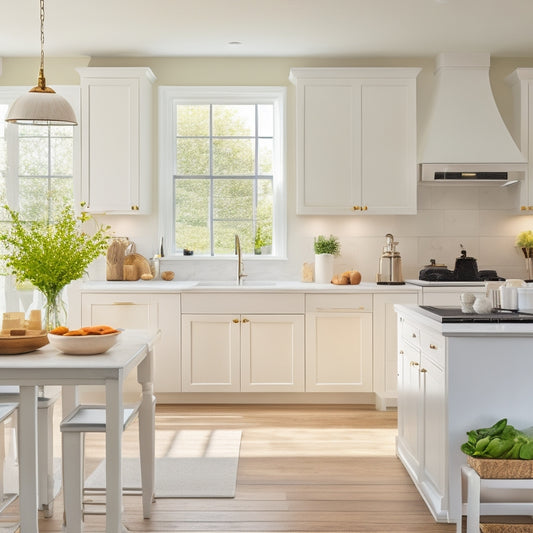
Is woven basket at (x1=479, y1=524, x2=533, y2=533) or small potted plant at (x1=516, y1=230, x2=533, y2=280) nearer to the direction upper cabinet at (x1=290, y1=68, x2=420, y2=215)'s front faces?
the woven basket

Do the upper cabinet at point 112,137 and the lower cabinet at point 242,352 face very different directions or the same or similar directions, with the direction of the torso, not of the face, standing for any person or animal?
same or similar directions

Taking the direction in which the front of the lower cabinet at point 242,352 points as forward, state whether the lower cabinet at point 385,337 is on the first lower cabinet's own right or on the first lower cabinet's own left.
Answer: on the first lower cabinet's own left

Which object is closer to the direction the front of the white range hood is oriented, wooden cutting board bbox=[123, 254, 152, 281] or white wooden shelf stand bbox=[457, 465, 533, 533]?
the white wooden shelf stand

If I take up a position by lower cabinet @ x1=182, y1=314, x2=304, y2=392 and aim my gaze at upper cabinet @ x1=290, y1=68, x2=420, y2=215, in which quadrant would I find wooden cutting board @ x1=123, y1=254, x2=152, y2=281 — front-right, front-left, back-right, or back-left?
back-left

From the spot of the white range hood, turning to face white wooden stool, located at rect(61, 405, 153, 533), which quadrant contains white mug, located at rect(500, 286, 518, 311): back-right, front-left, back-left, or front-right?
front-left

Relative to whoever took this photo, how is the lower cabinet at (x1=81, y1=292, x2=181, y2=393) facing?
facing the viewer

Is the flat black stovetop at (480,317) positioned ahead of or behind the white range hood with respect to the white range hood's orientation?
ahead

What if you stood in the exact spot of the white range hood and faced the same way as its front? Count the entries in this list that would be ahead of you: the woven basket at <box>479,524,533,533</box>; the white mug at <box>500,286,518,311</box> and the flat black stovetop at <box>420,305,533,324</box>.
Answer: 3

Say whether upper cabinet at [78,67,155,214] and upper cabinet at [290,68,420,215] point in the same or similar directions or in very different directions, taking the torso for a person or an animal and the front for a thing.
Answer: same or similar directions

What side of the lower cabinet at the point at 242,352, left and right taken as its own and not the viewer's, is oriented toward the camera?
front

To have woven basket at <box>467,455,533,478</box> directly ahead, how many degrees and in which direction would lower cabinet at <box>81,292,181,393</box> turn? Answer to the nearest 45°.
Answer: approximately 45° to its left

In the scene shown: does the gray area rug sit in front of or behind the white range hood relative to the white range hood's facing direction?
in front

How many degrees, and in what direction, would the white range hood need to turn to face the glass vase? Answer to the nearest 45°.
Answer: approximately 45° to its right

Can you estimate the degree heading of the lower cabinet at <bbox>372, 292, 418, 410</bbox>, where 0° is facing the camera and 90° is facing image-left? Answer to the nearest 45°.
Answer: approximately 0°

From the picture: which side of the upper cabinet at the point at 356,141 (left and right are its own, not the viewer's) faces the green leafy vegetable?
front

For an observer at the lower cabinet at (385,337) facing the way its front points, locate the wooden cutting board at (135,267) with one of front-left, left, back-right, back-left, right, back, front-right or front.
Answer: right

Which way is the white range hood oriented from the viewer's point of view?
toward the camera

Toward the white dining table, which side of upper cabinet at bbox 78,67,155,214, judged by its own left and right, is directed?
front

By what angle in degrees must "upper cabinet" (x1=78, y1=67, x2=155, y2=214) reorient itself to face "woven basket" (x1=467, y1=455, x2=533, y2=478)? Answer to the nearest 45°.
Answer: approximately 45° to its left

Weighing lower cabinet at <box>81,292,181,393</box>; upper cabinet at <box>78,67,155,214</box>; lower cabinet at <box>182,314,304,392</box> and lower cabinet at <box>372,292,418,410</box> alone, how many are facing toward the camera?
4
